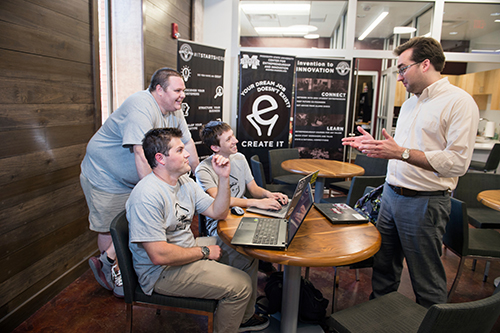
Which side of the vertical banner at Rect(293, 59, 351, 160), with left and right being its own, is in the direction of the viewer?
front

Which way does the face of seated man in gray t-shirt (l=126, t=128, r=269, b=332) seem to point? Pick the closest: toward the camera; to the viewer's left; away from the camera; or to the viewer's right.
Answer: to the viewer's right

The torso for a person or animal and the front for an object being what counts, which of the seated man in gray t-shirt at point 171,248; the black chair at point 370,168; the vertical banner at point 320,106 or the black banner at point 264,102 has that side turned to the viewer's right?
the seated man in gray t-shirt

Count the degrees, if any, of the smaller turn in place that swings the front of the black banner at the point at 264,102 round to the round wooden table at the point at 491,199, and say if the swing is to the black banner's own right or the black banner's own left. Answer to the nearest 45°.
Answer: approximately 45° to the black banner's own left

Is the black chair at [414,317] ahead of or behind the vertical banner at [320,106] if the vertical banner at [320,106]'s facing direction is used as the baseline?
ahead

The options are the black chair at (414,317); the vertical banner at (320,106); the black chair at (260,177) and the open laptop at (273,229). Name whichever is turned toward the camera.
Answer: the vertical banner

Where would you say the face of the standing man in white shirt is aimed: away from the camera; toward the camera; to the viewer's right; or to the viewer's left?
to the viewer's left

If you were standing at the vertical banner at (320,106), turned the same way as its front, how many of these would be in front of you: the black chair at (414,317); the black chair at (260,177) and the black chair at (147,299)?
3

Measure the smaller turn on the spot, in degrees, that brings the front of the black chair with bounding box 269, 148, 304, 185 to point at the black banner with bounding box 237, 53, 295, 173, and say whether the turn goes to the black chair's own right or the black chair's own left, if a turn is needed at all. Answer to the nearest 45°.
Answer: approximately 135° to the black chair's own left

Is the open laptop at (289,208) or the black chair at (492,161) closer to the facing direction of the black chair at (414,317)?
the open laptop

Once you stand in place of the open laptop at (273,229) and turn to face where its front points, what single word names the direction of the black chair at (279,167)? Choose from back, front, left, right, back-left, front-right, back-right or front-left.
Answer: right

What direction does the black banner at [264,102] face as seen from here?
toward the camera

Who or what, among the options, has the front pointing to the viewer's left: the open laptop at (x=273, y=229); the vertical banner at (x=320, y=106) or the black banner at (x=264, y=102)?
the open laptop

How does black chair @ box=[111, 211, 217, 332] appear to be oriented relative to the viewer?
to the viewer's right
